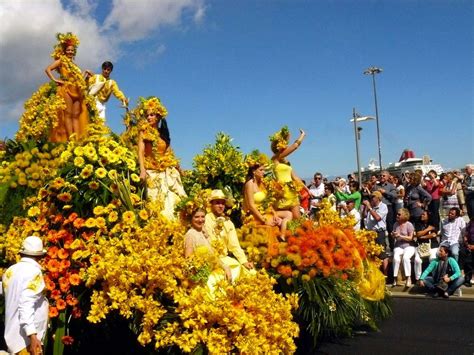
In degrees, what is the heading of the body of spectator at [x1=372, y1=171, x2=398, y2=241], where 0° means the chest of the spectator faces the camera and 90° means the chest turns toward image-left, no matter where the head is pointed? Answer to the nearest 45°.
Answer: approximately 45°

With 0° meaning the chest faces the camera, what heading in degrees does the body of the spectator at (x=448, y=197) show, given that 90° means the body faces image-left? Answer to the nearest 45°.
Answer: approximately 45°

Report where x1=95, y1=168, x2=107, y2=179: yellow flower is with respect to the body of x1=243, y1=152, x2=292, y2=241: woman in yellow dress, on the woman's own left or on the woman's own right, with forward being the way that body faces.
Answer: on the woman's own right

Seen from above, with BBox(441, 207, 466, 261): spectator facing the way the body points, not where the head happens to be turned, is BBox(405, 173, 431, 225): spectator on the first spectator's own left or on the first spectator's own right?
on the first spectator's own right

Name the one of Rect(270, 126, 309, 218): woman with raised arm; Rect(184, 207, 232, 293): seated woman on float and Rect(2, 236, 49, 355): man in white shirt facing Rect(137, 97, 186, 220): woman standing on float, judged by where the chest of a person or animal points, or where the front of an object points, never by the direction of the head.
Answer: the man in white shirt

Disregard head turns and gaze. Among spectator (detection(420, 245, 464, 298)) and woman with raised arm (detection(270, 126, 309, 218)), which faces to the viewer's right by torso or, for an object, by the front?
the woman with raised arm

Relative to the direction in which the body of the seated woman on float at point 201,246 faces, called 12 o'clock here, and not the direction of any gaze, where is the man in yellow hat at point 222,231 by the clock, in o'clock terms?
The man in yellow hat is roughly at 8 o'clock from the seated woman on float.

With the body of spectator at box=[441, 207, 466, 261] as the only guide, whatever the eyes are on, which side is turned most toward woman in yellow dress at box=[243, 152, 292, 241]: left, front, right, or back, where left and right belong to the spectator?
front

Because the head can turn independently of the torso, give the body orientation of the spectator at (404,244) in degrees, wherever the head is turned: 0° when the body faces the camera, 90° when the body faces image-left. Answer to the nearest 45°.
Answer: approximately 45°

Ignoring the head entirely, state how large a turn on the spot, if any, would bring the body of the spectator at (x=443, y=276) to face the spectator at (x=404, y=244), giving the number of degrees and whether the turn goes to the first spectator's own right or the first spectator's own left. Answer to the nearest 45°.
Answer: approximately 135° to the first spectator's own right

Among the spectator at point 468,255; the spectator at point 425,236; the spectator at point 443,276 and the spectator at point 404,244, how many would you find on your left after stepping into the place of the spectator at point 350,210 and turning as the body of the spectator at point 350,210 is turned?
4

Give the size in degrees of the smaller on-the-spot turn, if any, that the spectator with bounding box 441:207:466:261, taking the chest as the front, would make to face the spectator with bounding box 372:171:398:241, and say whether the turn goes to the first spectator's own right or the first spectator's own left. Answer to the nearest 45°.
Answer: approximately 90° to the first spectator's own right
